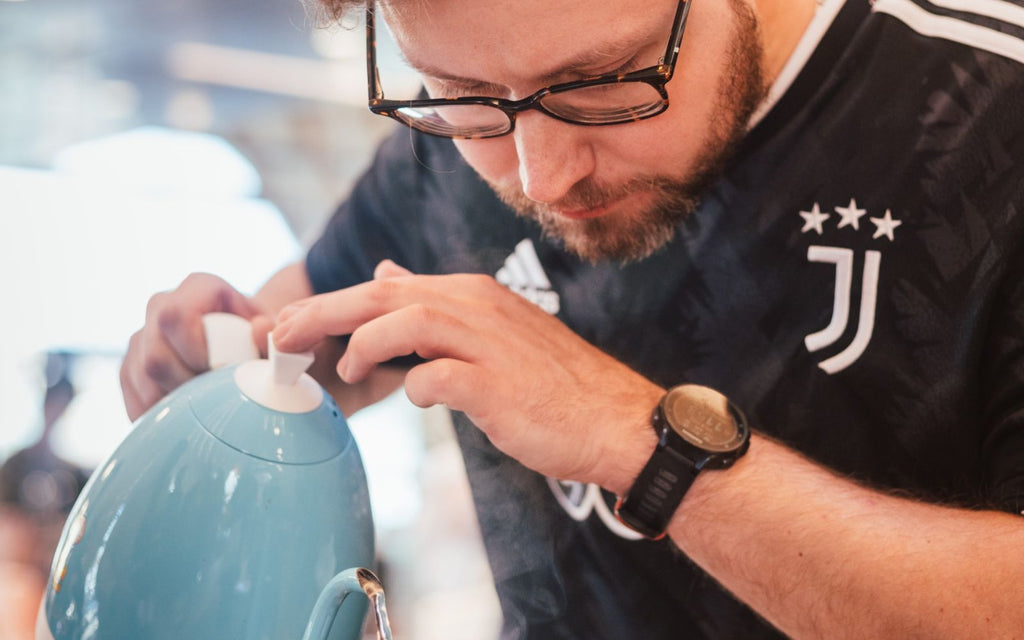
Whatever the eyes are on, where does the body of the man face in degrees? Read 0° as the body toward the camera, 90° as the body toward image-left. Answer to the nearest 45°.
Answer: approximately 45°
